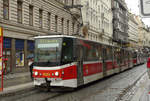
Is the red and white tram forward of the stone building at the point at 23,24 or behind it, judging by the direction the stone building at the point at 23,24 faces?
forward

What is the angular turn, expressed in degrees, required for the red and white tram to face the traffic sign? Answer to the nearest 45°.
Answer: approximately 45° to its left

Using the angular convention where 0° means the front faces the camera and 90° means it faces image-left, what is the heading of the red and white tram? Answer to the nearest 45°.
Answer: approximately 45°

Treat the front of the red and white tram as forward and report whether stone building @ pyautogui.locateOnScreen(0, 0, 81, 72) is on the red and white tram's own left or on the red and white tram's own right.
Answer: on the red and white tram's own right

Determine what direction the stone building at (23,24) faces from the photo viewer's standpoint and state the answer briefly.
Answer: facing the viewer and to the right of the viewer

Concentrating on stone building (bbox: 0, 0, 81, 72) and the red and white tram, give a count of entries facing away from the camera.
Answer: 0

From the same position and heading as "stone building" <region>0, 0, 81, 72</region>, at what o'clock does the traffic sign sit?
The traffic sign is roughly at 1 o'clock from the stone building.

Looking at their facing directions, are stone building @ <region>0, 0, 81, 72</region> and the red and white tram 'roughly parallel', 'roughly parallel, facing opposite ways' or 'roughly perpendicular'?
roughly perpendicular
